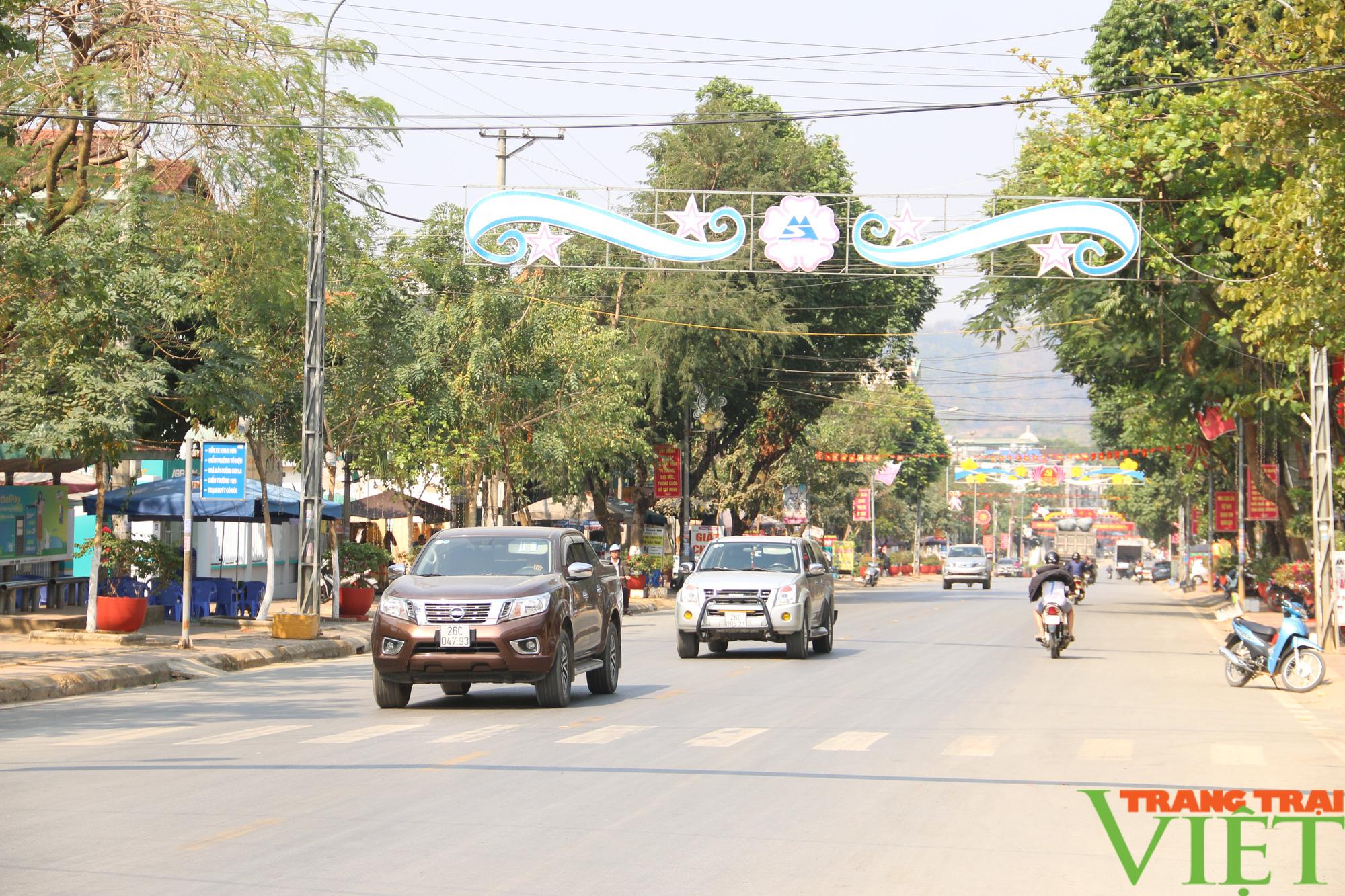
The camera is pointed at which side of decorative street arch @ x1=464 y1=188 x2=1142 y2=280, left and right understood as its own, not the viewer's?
front

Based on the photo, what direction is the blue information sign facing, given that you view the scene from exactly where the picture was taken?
facing the viewer

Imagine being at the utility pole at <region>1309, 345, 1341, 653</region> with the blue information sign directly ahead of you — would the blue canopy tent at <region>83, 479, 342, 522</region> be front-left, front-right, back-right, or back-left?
front-right

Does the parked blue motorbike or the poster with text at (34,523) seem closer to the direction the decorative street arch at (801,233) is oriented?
the parked blue motorbike

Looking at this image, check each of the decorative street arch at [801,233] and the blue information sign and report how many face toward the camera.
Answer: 2

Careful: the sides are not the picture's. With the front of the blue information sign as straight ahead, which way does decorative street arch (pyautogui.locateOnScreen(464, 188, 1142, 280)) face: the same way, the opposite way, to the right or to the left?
the same way

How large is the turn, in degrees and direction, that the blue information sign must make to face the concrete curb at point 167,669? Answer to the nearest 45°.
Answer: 0° — it already faces it

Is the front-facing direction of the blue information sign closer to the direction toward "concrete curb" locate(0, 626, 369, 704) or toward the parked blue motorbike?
the concrete curb

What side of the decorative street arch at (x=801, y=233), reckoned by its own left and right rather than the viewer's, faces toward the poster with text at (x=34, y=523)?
right

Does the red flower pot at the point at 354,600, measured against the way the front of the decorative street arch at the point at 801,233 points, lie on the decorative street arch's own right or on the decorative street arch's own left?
on the decorative street arch's own right

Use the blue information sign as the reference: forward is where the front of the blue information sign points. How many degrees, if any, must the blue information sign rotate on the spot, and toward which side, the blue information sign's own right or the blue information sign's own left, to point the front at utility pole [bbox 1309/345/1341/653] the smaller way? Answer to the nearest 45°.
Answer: approximately 90° to the blue information sign's own left
